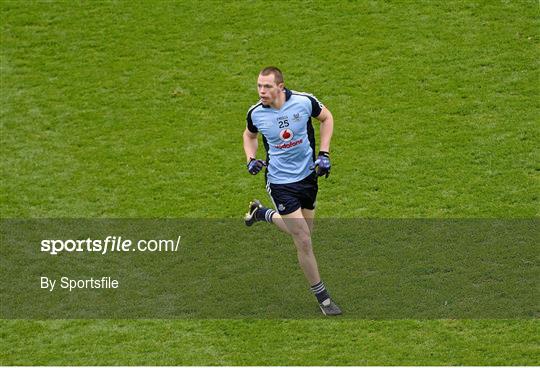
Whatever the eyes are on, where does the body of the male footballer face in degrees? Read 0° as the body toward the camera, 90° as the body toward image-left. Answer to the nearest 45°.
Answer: approximately 0°
